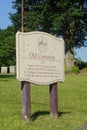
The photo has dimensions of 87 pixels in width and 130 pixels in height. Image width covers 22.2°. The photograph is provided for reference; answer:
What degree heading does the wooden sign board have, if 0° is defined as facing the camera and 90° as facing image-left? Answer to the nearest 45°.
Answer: approximately 315°
